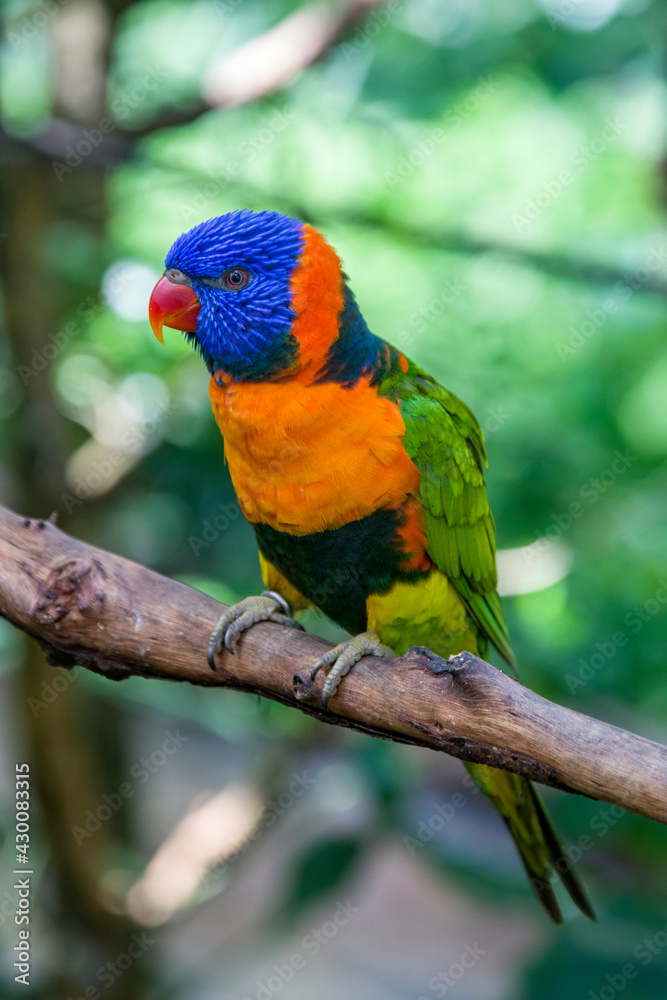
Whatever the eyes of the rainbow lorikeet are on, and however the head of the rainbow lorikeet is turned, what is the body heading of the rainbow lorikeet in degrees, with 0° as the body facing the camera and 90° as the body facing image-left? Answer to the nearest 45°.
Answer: approximately 45°
